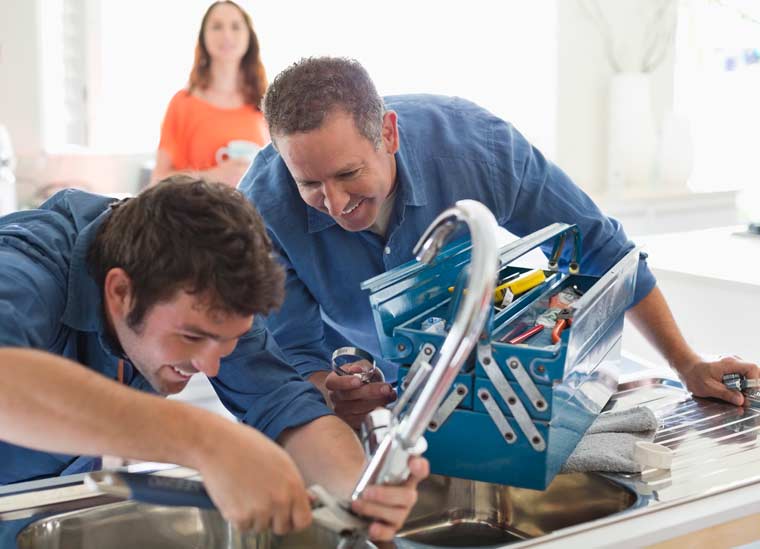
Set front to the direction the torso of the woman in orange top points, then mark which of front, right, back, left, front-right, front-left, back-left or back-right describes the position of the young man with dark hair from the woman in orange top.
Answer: front

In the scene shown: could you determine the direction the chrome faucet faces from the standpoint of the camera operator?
facing to the left of the viewer

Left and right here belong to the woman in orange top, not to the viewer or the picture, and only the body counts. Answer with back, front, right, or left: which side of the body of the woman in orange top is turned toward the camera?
front

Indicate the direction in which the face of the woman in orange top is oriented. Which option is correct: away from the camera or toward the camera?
toward the camera

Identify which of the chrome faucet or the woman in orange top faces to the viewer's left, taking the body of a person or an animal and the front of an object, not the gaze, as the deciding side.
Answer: the chrome faucet

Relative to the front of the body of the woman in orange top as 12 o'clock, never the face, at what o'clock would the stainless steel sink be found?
The stainless steel sink is roughly at 12 o'clock from the woman in orange top.

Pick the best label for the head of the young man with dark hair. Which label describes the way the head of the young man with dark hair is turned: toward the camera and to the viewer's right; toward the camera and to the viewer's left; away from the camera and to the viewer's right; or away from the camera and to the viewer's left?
toward the camera and to the viewer's right
